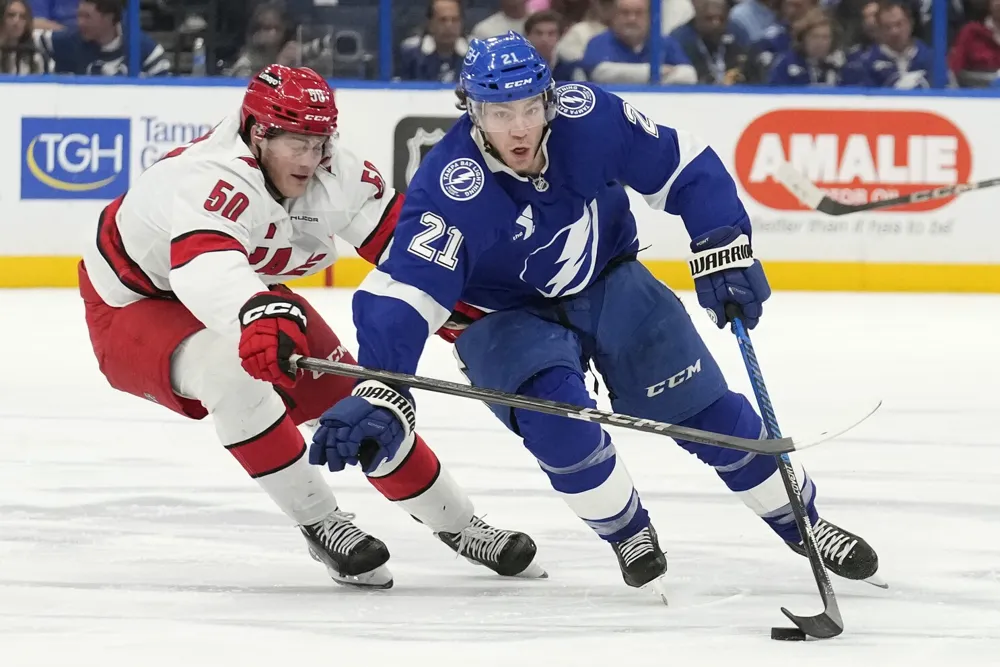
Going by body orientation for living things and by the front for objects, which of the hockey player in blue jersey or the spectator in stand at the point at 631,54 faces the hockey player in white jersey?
the spectator in stand

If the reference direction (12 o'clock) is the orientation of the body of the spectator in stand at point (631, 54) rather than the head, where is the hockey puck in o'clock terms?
The hockey puck is roughly at 12 o'clock from the spectator in stand.

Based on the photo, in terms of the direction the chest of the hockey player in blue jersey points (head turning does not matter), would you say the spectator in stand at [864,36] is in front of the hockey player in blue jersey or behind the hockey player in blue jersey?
behind

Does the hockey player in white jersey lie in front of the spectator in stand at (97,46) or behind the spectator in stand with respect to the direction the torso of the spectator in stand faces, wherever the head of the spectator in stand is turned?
in front

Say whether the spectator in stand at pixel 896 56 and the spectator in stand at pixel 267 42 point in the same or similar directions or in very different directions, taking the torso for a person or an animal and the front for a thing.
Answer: same or similar directions

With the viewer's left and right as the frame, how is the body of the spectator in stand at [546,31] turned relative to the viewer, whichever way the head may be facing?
facing the viewer

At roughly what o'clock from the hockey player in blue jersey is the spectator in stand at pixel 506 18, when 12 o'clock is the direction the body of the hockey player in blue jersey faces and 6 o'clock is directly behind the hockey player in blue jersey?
The spectator in stand is roughly at 6 o'clock from the hockey player in blue jersey.

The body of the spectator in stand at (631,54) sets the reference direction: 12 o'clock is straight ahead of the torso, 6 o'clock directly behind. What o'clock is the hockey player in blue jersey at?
The hockey player in blue jersey is roughly at 12 o'clock from the spectator in stand.

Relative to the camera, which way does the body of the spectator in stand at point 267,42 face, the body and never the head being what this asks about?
toward the camera

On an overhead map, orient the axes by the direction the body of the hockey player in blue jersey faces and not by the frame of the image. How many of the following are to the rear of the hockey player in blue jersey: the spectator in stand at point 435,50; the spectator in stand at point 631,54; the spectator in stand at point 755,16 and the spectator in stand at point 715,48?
4

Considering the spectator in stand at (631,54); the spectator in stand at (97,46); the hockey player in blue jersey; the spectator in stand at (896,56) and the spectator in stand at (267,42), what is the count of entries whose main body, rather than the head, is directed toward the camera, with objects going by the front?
5

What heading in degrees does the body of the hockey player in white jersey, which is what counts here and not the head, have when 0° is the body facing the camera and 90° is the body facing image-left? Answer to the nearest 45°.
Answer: approximately 315°

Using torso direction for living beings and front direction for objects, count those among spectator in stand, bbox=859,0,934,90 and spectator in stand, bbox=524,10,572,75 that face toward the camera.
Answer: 2

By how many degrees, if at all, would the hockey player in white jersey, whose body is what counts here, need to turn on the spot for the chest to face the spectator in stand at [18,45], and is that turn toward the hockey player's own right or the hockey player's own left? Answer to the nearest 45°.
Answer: approximately 135° to the hockey player's own left
